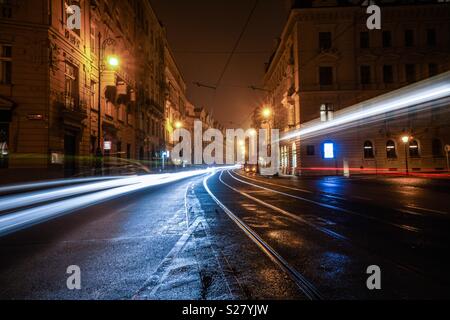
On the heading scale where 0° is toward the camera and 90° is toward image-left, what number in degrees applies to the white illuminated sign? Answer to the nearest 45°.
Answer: approximately 0°
